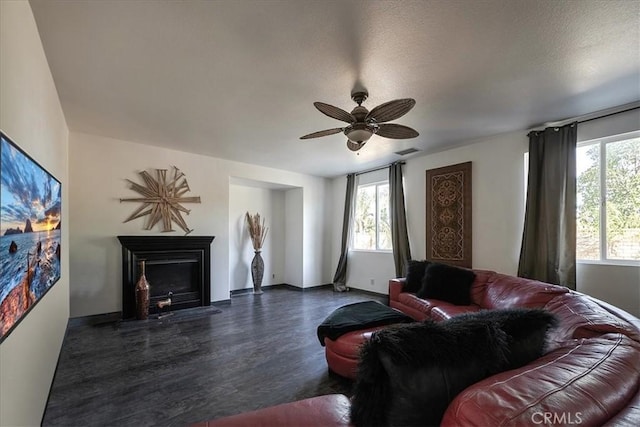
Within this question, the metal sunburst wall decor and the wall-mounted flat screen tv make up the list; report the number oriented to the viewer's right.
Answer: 1

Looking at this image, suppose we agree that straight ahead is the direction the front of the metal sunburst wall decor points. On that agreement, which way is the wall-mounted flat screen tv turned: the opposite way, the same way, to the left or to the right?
to the left

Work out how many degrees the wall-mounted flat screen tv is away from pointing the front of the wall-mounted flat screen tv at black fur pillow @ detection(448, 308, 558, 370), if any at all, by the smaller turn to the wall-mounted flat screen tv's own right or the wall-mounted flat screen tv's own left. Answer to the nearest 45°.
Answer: approximately 45° to the wall-mounted flat screen tv's own right

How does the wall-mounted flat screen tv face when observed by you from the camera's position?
facing to the right of the viewer

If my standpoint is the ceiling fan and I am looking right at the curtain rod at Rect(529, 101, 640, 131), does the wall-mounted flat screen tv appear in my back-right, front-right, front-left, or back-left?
back-right

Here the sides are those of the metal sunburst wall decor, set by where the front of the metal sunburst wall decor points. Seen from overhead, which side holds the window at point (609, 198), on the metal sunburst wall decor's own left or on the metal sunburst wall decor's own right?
on the metal sunburst wall decor's own left

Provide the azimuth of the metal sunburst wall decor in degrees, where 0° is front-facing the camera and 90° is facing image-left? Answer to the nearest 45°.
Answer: approximately 0°

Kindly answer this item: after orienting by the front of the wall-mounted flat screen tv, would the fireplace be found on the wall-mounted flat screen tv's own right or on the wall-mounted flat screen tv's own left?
on the wall-mounted flat screen tv's own left

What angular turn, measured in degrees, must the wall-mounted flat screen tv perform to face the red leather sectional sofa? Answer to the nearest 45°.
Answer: approximately 45° to its right

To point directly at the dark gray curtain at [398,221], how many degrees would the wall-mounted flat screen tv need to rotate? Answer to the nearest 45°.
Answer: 0° — it already faces it
